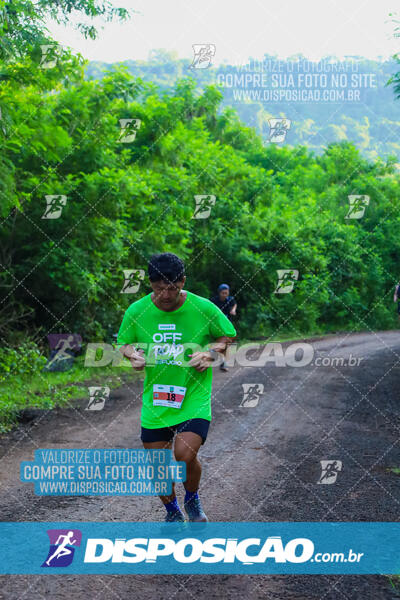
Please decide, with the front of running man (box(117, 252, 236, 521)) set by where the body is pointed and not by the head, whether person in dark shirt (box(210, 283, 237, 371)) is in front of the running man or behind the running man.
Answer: behind

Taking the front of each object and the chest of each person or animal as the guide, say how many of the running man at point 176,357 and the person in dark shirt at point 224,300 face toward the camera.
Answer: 2

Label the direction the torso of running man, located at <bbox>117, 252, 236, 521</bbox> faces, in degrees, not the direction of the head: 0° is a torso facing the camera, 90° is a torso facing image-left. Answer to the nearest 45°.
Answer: approximately 0°

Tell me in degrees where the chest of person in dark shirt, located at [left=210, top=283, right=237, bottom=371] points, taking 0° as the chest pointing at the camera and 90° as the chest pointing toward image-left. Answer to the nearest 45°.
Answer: approximately 0°

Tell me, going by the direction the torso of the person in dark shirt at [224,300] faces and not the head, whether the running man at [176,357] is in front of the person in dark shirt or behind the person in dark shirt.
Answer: in front
